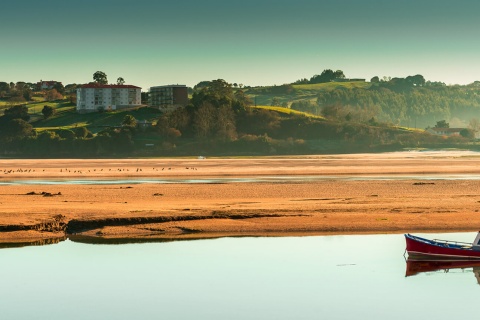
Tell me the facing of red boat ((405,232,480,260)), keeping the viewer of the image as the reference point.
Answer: facing to the left of the viewer
